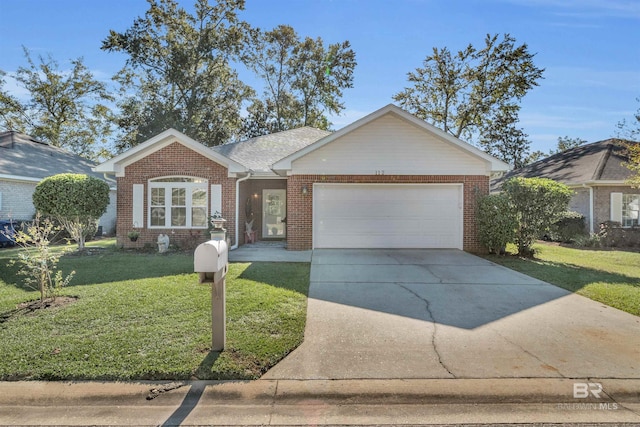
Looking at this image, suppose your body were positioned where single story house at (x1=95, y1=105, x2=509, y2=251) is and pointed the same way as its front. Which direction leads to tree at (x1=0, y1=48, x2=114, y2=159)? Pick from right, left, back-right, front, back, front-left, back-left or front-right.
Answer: back-right

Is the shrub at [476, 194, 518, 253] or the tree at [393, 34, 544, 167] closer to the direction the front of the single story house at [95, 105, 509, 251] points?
the shrub

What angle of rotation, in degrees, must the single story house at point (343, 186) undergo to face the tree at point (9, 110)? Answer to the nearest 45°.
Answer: approximately 135° to its right

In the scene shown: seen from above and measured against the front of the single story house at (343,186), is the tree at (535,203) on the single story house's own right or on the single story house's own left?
on the single story house's own left

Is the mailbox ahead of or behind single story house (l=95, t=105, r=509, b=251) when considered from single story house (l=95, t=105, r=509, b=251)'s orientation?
ahead

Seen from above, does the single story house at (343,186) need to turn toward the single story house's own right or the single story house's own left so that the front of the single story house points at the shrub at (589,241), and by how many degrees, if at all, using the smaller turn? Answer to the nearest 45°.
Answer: approximately 90° to the single story house's own left

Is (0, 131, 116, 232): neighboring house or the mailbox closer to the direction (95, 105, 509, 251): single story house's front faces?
the mailbox

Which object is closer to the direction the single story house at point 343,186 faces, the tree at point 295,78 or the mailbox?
the mailbox

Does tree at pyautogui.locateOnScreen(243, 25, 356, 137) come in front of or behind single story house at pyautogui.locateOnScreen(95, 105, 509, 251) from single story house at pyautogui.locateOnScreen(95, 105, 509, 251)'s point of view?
behind

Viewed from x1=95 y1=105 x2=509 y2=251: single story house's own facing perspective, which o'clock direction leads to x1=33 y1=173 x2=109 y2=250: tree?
The tree is roughly at 3 o'clock from the single story house.

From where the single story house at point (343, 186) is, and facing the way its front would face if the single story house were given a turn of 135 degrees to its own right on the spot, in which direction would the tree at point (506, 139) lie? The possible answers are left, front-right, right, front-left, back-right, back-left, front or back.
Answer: right

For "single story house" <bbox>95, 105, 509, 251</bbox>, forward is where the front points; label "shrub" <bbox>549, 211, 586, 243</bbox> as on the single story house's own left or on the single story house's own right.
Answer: on the single story house's own left

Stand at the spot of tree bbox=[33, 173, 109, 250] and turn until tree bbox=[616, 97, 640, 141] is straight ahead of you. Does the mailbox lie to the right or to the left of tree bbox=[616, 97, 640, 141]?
right

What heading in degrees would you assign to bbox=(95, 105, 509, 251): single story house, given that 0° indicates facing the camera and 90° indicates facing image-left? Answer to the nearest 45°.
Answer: approximately 0°

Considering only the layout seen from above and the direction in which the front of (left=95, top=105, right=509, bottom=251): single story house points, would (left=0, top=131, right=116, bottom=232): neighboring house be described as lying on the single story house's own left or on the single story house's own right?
on the single story house's own right

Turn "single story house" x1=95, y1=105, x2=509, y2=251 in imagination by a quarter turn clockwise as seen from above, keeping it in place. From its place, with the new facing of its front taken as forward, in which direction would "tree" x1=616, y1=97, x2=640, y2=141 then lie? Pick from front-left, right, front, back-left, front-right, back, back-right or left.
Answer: back

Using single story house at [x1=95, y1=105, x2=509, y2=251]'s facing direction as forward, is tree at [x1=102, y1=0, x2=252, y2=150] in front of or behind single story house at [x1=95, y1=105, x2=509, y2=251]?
behind
